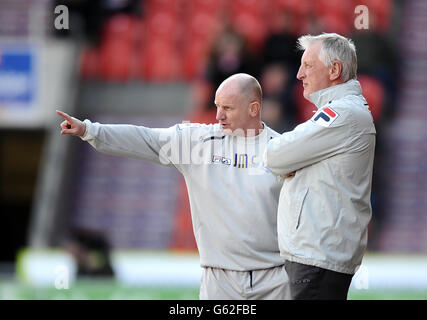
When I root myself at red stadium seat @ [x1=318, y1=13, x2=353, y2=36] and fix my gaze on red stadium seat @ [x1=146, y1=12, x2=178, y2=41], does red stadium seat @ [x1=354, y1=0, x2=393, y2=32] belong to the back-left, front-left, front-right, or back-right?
back-right

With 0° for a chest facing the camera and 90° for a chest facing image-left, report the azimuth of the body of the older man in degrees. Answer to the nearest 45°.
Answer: approximately 90°

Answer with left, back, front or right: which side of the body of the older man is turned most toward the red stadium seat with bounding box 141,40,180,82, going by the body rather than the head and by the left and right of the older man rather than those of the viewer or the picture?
right

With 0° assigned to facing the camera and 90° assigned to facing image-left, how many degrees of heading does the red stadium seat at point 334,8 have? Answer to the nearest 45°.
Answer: approximately 0°

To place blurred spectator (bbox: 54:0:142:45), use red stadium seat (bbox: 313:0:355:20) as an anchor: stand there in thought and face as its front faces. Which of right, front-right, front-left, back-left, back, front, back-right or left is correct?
right

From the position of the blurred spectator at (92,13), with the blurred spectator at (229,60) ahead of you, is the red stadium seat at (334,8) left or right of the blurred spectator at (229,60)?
left

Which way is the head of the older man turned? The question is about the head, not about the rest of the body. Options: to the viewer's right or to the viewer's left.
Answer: to the viewer's left

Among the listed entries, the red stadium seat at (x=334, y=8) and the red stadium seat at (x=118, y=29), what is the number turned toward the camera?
2
